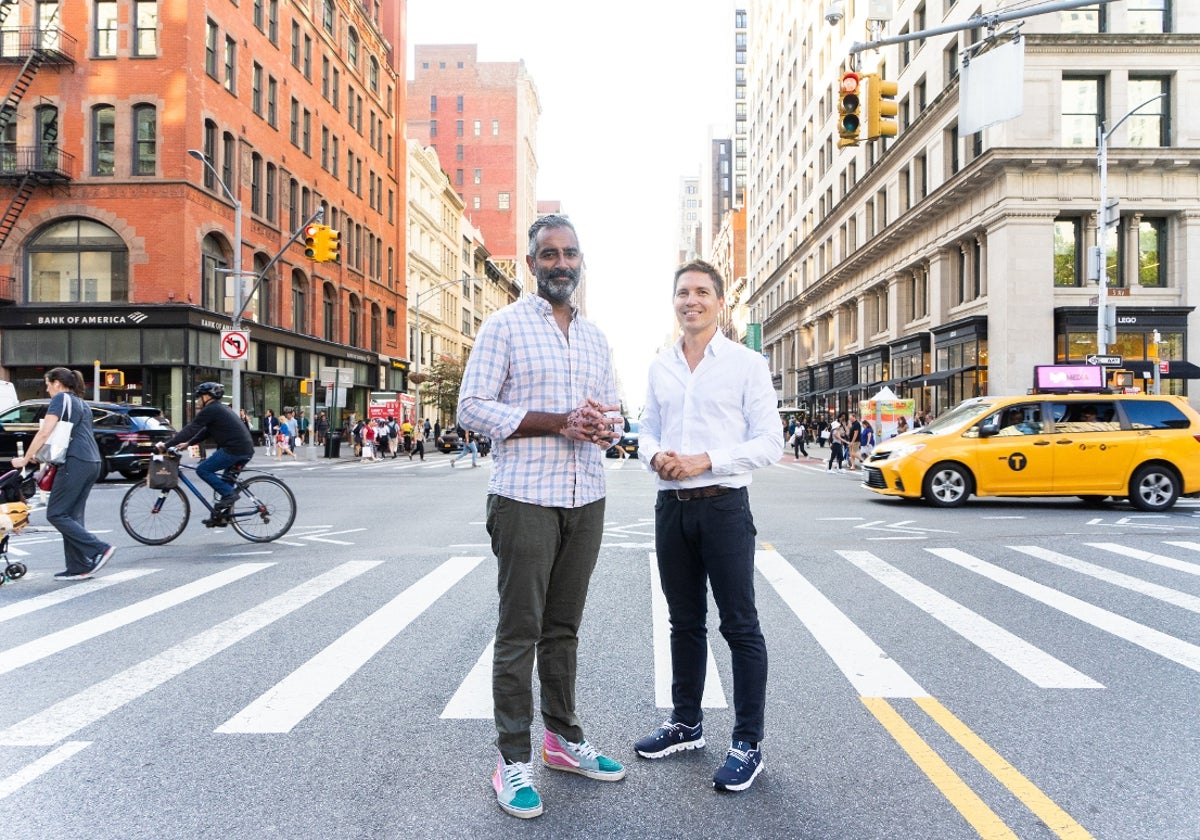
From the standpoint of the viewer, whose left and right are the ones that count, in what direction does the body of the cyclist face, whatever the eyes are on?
facing to the left of the viewer

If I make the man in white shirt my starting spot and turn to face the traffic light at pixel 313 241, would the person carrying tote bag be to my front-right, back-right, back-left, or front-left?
front-left

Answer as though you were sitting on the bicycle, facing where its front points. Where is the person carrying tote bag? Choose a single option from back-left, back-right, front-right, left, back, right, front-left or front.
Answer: front-left

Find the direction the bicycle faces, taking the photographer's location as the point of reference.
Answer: facing to the left of the viewer

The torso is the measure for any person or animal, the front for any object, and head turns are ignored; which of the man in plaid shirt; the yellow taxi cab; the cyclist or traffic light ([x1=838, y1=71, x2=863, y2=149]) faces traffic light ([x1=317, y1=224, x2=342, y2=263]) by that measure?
the yellow taxi cab

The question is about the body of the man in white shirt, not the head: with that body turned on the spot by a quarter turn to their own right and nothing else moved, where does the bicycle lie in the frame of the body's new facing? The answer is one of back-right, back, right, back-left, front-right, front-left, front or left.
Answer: front

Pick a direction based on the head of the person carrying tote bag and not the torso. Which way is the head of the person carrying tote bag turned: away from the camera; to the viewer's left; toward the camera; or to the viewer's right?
to the viewer's left

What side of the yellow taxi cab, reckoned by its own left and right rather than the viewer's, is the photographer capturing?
left

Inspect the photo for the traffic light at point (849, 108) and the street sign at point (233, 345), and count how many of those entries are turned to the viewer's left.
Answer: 0

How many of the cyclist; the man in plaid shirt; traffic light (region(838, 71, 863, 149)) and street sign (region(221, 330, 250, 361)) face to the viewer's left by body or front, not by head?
1

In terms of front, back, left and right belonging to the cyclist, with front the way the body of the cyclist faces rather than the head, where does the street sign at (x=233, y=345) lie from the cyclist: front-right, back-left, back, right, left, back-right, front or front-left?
right

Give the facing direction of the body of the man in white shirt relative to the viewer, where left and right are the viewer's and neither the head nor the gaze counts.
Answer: facing the viewer and to the left of the viewer

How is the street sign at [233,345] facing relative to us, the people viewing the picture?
facing the viewer

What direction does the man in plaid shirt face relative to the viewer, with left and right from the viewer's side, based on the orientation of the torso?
facing the viewer and to the right of the viewer

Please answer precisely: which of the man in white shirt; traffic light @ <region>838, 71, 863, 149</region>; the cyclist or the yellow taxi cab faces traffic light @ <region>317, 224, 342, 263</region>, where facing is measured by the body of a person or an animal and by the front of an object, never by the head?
the yellow taxi cab
